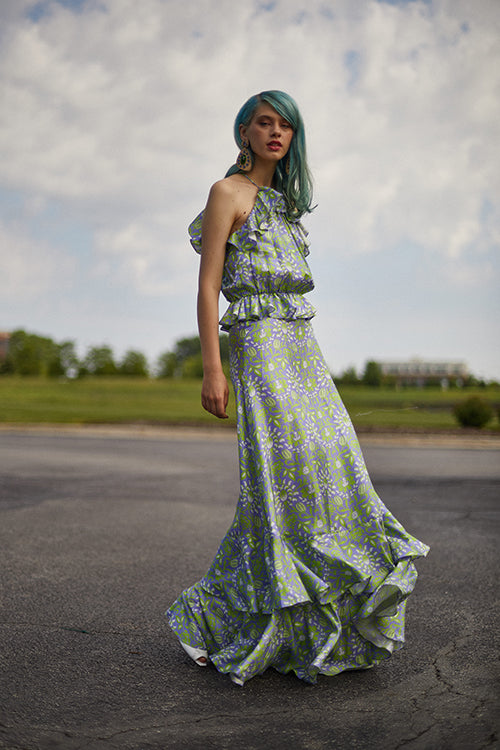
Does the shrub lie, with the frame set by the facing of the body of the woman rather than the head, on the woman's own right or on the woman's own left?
on the woman's own left

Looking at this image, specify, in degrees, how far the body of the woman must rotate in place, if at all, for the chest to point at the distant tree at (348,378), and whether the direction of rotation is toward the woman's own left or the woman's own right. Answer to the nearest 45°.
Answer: approximately 135° to the woman's own left

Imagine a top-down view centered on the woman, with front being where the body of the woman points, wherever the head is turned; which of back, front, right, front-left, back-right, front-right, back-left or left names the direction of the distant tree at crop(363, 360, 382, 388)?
back-left

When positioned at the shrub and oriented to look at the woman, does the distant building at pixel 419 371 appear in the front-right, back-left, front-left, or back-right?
back-right

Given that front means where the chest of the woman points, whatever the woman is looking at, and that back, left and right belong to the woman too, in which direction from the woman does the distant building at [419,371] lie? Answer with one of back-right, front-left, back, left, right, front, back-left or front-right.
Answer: back-left
